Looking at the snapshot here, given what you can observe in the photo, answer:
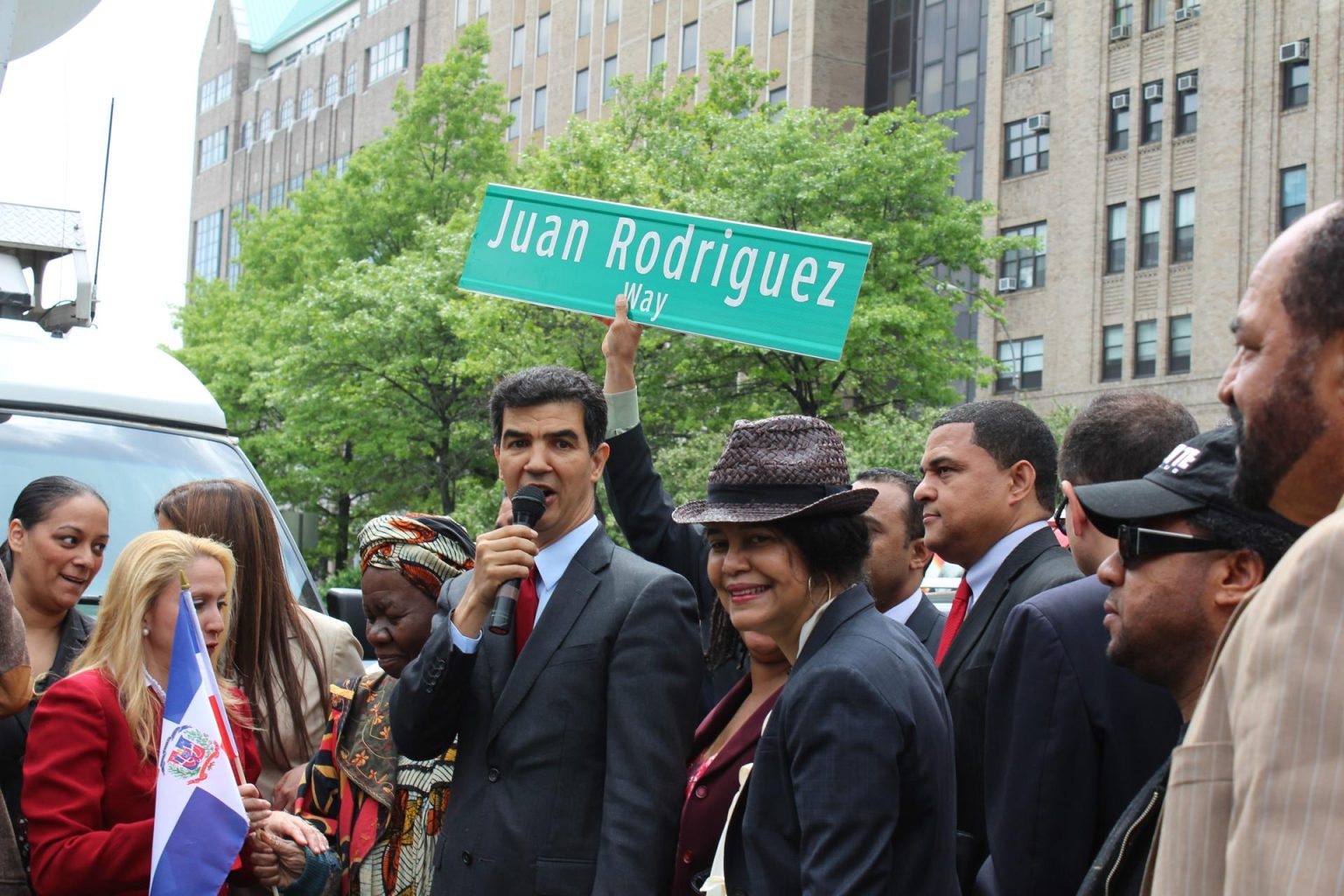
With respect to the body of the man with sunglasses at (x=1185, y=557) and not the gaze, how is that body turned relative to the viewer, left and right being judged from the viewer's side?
facing to the left of the viewer

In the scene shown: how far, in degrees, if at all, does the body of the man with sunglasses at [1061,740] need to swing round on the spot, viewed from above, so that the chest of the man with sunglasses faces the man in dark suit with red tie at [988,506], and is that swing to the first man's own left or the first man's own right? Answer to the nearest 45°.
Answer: approximately 45° to the first man's own right

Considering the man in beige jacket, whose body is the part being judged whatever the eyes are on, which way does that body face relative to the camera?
to the viewer's left

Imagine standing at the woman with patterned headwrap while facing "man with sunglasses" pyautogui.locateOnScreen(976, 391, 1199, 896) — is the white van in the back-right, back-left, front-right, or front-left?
back-left

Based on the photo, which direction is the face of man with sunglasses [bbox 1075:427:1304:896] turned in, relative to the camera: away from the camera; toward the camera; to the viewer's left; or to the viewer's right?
to the viewer's left

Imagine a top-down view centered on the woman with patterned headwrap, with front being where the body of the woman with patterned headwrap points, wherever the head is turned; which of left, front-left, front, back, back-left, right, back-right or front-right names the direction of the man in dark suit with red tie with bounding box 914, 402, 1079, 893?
back-left

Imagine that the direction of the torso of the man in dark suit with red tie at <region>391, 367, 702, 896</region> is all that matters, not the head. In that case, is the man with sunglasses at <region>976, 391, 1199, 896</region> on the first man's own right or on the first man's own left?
on the first man's own left

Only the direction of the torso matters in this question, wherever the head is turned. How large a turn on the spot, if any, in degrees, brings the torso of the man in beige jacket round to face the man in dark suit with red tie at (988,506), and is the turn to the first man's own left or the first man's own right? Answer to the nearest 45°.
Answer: approximately 90° to the first man's own right

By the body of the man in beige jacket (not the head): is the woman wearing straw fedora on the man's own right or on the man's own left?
on the man's own right

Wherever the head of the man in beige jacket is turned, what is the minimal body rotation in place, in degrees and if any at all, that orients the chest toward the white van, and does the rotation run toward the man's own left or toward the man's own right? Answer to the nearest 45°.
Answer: approximately 45° to the man's own right

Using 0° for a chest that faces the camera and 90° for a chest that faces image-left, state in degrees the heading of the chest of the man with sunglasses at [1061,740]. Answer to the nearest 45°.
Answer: approximately 135°
